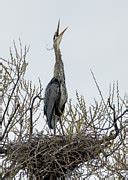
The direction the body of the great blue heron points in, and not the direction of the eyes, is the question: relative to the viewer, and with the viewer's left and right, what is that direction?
facing the viewer and to the right of the viewer
